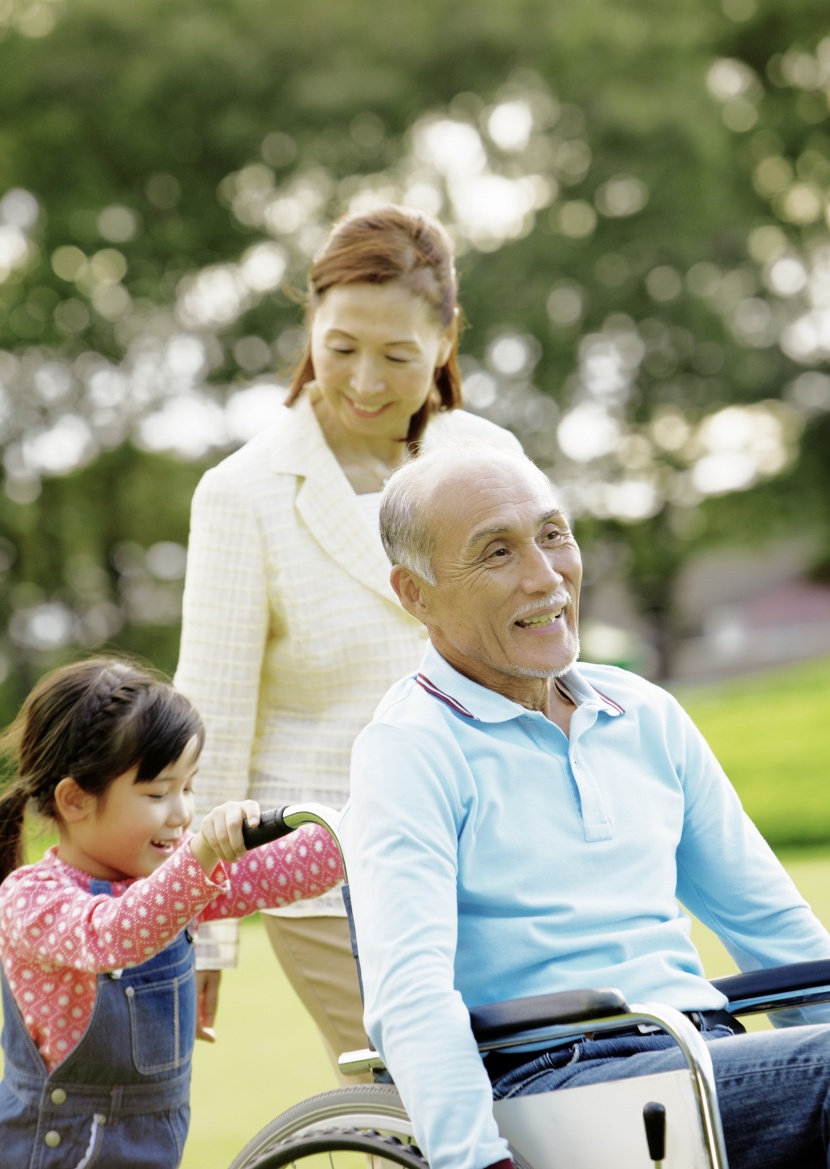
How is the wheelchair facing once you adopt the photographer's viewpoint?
facing the viewer and to the right of the viewer

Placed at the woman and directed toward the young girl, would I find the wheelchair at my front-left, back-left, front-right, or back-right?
front-left

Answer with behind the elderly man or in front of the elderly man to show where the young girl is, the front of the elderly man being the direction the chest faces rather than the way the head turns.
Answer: behind

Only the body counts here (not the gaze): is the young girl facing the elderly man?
yes

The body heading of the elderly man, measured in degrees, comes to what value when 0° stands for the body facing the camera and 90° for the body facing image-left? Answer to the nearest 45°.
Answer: approximately 315°

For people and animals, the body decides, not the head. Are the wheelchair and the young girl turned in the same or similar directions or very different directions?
same or similar directions

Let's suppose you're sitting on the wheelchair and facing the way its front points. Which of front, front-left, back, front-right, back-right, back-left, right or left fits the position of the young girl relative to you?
back

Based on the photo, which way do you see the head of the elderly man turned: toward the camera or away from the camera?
toward the camera

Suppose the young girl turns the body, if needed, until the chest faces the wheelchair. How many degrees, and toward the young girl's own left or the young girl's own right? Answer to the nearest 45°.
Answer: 0° — they already face it

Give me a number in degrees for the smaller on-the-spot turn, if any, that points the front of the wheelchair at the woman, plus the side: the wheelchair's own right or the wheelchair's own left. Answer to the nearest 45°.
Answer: approximately 135° to the wheelchair's own left

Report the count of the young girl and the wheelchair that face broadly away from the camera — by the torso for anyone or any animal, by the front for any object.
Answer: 0
